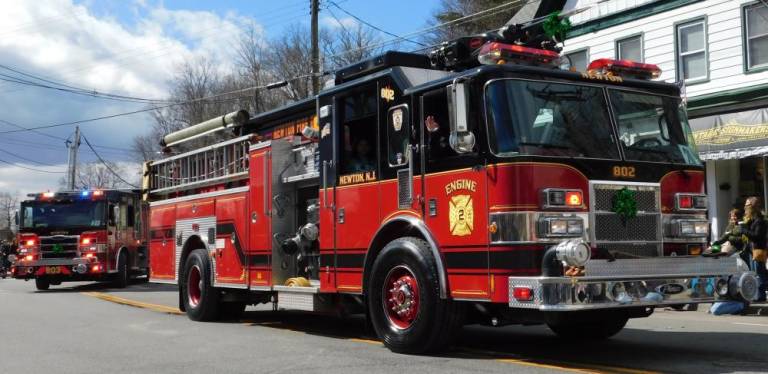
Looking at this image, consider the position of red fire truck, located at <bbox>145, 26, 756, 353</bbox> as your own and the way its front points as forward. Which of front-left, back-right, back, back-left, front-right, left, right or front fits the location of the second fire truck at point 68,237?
back

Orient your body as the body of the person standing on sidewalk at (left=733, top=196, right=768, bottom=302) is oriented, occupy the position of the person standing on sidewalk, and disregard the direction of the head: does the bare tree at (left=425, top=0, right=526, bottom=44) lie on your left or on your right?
on your right

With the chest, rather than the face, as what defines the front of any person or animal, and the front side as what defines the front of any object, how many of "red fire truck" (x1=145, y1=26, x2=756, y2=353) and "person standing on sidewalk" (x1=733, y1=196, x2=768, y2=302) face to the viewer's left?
1

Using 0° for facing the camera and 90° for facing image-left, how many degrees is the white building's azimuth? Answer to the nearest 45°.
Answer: approximately 45°

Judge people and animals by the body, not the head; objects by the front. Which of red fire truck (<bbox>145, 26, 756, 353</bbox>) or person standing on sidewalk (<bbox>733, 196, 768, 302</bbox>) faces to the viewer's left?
the person standing on sidewalk

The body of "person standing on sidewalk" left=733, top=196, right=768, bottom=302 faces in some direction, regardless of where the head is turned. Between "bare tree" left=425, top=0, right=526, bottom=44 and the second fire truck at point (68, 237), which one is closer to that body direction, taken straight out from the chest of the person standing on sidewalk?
the second fire truck

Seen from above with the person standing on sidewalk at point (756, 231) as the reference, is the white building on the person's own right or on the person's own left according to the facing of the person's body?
on the person's own right

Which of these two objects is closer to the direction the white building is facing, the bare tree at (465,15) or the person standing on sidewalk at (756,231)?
the person standing on sidewalk

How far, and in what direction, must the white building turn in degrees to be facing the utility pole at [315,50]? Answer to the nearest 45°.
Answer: approximately 45° to its right

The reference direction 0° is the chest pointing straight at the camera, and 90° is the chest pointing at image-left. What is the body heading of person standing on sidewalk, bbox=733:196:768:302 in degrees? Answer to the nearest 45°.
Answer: approximately 90°

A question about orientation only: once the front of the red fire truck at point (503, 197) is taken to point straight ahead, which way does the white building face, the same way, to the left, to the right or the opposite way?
to the right

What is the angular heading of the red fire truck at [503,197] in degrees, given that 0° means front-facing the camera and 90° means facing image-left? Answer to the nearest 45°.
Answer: approximately 315°

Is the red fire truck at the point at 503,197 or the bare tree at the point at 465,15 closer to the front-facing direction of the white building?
the red fire truck
